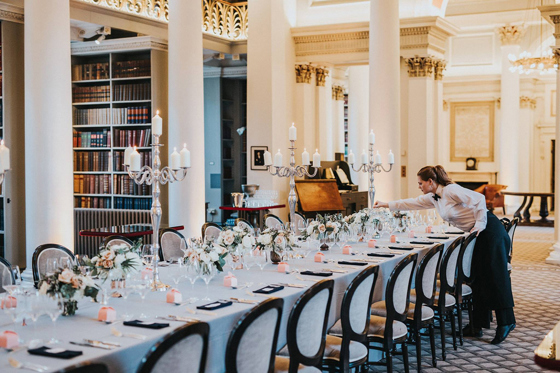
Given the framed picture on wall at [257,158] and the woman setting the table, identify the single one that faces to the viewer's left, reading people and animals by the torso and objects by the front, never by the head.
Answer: the woman setting the table

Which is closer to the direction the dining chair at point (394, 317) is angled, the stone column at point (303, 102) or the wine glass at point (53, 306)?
the stone column

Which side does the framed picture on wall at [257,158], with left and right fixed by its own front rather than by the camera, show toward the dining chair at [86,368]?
front

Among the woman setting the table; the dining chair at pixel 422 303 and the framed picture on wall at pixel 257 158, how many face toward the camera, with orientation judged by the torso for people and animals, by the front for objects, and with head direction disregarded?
1

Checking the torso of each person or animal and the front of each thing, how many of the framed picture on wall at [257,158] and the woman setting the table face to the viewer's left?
1

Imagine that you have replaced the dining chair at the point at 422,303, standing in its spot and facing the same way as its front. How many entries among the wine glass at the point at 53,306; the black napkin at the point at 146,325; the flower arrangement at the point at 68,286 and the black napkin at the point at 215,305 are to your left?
4

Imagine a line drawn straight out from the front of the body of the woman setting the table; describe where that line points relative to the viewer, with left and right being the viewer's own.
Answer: facing to the left of the viewer

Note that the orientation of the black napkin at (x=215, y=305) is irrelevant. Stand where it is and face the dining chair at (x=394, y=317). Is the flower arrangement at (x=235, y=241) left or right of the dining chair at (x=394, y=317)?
left

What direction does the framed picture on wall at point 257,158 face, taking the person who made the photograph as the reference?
facing the viewer

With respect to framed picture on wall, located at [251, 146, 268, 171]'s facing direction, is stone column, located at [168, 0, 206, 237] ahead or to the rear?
ahead

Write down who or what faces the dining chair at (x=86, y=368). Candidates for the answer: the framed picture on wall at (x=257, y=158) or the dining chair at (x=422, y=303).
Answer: the framed picture on wall

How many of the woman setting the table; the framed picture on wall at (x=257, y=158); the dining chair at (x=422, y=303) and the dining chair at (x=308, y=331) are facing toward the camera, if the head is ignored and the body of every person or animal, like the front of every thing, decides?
1

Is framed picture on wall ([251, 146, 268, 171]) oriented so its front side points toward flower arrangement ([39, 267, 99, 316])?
yes

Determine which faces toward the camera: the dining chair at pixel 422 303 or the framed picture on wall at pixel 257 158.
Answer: the framed picture on wall

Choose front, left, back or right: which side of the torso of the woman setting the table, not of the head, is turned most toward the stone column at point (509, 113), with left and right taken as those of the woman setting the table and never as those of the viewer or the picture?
right
